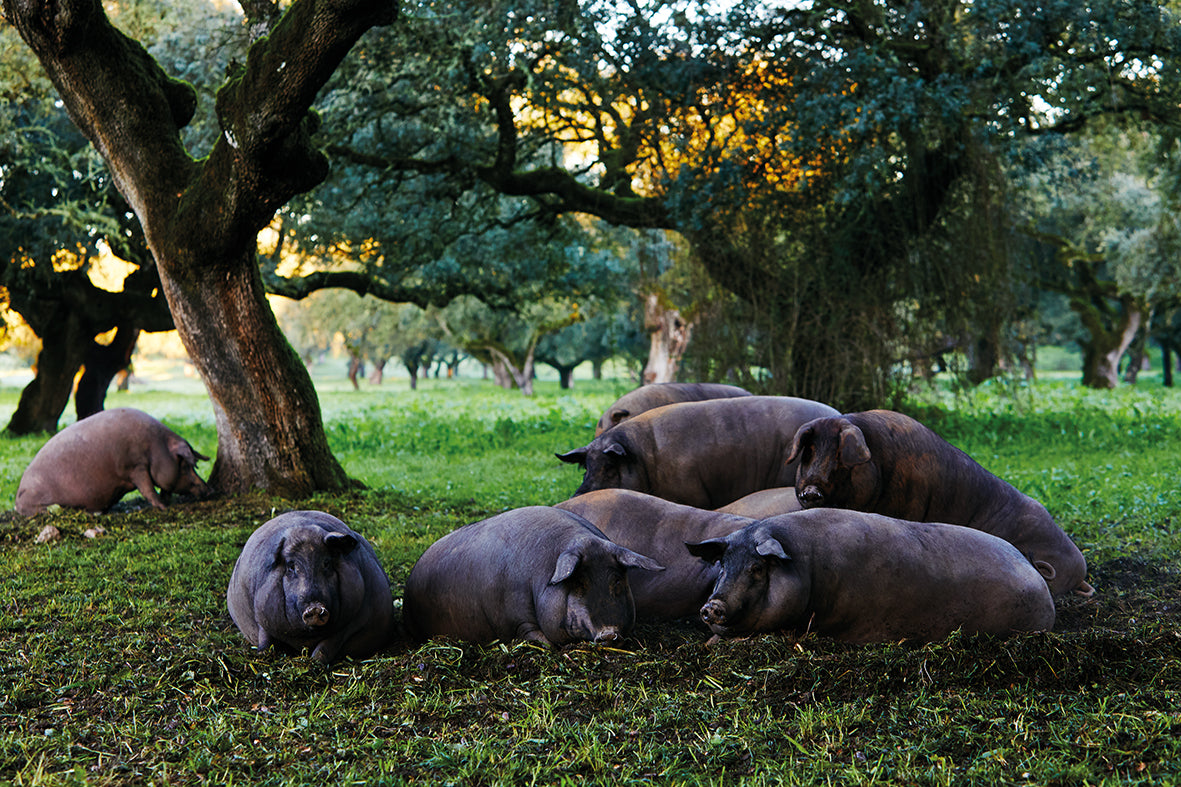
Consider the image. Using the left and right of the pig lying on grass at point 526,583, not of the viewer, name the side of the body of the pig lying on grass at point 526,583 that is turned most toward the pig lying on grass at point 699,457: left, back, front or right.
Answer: left

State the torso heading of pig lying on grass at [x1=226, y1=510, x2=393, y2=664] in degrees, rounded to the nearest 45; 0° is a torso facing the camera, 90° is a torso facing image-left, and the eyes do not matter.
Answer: approximately 0°

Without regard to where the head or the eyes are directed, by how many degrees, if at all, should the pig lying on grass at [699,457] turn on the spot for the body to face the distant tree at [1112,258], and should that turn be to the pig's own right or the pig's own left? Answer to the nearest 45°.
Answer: approximately 135° to the pig's own right

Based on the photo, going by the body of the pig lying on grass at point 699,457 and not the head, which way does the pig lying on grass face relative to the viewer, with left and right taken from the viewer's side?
facing to the left of the viewer

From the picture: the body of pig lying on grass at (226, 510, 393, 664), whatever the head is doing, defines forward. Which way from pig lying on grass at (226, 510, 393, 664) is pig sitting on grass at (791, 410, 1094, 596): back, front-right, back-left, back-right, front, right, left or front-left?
left

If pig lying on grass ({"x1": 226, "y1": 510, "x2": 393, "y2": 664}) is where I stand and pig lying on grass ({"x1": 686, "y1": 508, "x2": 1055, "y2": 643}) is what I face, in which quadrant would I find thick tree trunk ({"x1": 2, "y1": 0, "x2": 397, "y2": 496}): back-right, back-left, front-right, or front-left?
back-left

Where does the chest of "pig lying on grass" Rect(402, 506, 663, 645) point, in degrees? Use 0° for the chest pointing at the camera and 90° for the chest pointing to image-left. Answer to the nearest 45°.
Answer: approximately 315°

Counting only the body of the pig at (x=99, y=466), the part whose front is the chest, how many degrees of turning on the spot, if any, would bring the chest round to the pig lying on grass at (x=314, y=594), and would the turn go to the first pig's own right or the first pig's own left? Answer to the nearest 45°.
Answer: approximately 90° to the first pig's own right

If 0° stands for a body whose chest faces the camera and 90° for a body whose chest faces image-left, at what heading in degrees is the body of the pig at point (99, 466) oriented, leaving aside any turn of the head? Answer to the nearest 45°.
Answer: approximately 270°

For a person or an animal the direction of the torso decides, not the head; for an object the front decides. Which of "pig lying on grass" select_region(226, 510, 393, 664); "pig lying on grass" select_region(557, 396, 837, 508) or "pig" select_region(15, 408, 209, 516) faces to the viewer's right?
"pig" select_region(15, 408, 209, 516)

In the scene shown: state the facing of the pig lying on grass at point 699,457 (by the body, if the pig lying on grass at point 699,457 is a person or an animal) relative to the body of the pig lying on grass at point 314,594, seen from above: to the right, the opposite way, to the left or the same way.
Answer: to the right

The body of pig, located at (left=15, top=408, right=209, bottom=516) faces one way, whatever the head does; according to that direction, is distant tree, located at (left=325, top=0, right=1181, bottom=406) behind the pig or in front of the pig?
in front
